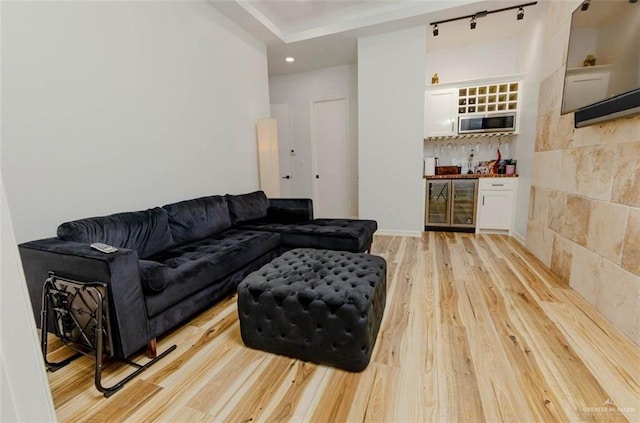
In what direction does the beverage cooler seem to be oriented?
toward the camera

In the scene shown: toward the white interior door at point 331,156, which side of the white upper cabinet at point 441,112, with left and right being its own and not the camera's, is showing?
right

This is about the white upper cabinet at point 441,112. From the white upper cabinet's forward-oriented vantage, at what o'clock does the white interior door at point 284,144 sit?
The white interior door is roughly at 3 o'clock from the white upper cabinet.

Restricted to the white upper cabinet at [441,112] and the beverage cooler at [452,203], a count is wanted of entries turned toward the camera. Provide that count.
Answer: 2

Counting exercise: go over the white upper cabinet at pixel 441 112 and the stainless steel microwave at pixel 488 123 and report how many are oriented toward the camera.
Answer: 2

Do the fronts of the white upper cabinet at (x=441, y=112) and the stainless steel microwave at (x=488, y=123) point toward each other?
no

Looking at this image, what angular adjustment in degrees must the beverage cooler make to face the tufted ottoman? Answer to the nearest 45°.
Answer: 0° — it already faces it

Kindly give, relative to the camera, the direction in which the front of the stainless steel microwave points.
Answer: facing the viewer

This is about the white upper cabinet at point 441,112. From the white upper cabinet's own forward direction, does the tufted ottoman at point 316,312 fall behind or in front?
in front

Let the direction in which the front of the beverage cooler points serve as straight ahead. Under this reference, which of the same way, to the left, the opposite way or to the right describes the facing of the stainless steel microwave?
the same way

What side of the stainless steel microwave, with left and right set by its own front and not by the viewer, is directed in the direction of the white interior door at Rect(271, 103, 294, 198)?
right

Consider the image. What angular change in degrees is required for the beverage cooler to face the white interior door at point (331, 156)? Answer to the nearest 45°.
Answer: approximately 90° to its right

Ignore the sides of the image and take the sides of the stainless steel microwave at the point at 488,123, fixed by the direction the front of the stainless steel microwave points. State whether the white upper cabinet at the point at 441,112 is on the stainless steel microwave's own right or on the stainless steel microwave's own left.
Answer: on the stainless steel microwave's own right

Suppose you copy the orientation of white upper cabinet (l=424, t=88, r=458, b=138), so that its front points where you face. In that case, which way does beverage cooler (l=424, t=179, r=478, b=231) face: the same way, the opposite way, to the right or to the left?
the same way

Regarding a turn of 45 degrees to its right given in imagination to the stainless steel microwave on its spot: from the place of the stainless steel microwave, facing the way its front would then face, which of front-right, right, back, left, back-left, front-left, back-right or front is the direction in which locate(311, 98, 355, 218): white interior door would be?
front-right

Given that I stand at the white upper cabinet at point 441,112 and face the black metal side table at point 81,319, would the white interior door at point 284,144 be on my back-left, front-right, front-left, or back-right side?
front-right
